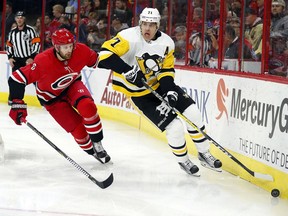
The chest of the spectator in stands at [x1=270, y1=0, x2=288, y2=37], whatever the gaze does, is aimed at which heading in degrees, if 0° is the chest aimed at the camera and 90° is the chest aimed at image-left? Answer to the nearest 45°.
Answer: approximately 45°

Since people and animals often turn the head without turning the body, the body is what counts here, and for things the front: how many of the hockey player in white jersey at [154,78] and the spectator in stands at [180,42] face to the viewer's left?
0

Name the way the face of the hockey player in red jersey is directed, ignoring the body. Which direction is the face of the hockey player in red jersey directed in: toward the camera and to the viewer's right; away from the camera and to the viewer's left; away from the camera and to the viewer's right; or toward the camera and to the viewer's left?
toward the camera and to the viewer's right

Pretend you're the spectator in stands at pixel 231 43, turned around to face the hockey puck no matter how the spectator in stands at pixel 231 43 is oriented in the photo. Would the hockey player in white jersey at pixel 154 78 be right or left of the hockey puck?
right

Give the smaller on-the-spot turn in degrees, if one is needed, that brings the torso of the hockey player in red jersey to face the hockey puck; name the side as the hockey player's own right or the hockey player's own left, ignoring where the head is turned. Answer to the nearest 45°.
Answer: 0° — they already face it

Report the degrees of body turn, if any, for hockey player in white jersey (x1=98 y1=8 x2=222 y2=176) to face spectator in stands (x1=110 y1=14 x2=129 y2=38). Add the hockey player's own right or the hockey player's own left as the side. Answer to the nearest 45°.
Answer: approximately 135° to the hockey player's own left

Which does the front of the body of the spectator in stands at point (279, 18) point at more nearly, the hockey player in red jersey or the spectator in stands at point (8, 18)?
the hockey player in red jersey

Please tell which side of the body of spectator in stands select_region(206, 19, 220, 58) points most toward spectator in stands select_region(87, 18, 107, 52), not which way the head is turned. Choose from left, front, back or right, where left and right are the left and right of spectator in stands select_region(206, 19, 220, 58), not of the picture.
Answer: right
